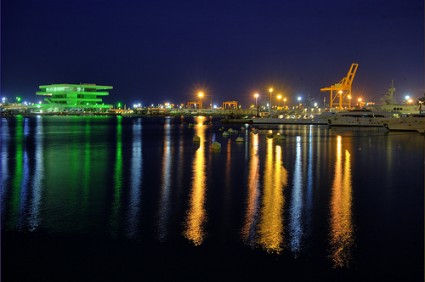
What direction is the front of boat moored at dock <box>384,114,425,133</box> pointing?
to the viewer's left
